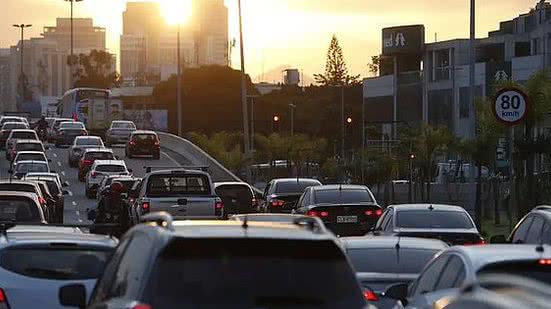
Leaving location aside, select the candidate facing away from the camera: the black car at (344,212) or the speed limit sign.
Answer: the black car

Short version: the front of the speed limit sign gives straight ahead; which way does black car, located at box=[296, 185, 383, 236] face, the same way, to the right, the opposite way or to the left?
the opposite way

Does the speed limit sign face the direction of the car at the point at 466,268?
yes

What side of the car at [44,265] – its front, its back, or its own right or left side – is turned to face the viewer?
back

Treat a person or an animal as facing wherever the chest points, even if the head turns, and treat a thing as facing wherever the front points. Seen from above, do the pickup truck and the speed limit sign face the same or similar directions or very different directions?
very different directions

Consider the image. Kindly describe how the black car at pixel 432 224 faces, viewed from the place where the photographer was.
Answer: facing away from the viewer

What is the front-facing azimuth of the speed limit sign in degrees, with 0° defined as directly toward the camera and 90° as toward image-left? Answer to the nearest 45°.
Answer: approximately 0°

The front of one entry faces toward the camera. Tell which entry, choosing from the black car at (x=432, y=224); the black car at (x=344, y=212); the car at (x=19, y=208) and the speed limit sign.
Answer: the speed limit sign

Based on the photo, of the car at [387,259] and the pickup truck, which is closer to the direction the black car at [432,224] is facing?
the pickup truck

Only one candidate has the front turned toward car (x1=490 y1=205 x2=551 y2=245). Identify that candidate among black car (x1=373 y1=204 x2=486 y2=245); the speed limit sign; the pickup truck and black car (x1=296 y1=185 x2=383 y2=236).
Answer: the speed limit sign

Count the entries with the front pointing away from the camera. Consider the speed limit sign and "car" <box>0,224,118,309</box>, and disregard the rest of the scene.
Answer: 1

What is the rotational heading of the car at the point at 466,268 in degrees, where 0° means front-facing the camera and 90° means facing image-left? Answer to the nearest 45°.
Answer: approximately 135°
